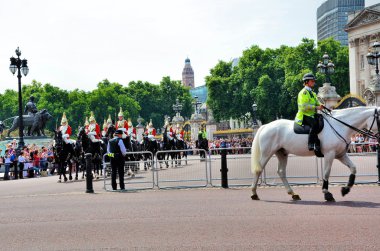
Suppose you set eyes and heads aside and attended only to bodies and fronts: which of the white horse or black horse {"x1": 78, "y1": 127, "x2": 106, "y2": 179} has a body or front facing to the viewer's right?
the white horse

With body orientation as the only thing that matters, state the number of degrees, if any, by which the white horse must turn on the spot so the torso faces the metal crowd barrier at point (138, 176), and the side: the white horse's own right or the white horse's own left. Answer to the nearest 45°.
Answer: approximately 135° to the white horse's own left

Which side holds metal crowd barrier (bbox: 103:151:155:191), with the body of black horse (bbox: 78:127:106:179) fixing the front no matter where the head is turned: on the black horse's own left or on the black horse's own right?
on the black horse's own left

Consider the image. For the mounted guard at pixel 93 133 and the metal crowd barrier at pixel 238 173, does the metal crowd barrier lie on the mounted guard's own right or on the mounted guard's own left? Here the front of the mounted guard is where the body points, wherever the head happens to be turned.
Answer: on the mounted guard's own left

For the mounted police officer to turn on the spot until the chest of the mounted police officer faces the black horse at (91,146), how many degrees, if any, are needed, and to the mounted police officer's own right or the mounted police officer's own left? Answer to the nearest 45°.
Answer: approximately 135° to the mounted police officer's own left

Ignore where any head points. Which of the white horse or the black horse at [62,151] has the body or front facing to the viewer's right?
the white horse

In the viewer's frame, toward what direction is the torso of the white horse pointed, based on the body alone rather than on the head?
to the viewer's right

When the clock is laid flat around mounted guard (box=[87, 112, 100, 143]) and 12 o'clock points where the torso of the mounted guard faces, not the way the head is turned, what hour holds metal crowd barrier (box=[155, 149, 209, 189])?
The metal crowd barrier is roughly at 10 o'clock from the mounted guard.

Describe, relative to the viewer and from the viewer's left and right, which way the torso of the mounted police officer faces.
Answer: facing to the right of the viewer
